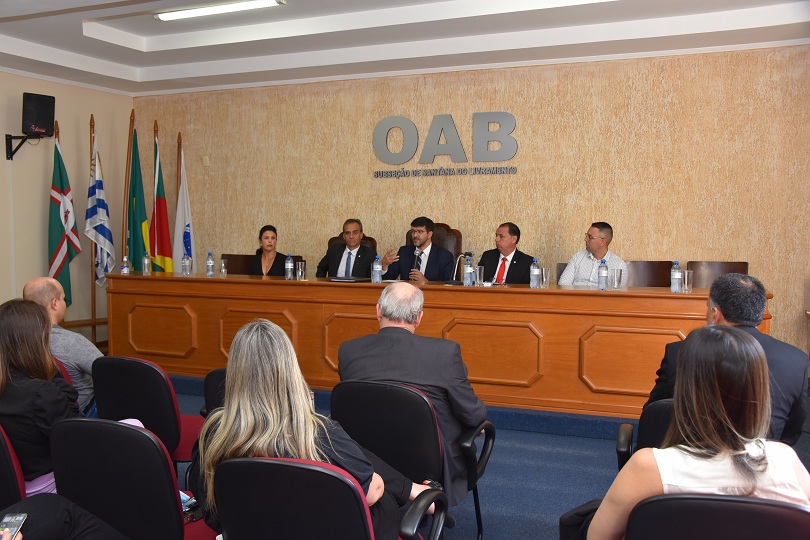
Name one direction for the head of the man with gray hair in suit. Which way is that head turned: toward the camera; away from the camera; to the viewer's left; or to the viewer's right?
away from the camera

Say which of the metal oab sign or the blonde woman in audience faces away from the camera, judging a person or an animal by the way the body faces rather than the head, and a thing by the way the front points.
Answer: the blonde woman in audience

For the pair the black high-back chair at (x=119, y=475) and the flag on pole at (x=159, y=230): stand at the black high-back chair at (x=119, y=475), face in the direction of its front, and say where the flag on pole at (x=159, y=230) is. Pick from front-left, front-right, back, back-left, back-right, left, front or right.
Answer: front-left

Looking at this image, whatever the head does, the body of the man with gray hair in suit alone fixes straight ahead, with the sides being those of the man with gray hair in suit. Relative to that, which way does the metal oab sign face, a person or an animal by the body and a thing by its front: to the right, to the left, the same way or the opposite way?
the opposite way

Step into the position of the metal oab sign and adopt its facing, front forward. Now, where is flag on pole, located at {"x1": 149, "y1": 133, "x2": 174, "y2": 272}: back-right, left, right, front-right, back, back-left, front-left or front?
right

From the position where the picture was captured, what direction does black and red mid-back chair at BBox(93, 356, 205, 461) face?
facing away from the viewer and to the right of the viewer

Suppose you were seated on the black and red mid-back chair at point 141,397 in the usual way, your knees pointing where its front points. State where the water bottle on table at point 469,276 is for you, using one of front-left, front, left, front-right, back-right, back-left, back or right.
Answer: front

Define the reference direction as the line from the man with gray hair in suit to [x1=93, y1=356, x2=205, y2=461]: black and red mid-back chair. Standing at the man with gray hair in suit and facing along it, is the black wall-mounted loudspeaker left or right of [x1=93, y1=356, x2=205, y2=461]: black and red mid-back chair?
right

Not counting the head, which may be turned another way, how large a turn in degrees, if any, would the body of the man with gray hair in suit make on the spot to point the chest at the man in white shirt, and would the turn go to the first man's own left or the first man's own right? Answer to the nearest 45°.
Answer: approximately 45° to the first man's own right

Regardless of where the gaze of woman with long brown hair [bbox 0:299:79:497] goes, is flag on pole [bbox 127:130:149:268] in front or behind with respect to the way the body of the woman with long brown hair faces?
in front

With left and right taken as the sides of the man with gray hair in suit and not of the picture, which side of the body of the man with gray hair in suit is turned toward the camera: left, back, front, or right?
back

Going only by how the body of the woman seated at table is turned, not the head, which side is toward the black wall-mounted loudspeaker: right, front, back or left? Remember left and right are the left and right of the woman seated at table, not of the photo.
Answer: right

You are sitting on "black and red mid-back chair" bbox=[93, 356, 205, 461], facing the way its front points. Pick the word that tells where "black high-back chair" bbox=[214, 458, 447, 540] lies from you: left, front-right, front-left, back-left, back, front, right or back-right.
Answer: back-right

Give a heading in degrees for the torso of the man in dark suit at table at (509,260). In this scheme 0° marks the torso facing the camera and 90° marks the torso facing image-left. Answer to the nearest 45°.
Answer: approximately 45°

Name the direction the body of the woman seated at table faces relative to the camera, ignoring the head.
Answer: toward the camera

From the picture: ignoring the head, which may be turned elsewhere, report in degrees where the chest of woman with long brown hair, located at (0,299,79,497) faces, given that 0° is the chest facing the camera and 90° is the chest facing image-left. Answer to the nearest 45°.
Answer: approximately 225°

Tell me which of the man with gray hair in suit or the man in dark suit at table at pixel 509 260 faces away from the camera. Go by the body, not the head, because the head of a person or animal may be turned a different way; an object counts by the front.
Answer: the man with gray hair in suit

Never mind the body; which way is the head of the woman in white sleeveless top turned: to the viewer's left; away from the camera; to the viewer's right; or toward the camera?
away from the camera

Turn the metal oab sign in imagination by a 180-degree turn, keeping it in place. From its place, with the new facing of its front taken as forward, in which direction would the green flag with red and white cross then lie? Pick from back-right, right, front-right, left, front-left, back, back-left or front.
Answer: left

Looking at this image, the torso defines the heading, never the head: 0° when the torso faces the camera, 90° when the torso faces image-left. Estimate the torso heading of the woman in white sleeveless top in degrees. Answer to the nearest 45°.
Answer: approximately 180°

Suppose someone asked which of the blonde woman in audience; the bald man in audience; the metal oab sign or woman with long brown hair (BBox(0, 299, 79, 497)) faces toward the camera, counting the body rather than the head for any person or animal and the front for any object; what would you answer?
the metal oab sign

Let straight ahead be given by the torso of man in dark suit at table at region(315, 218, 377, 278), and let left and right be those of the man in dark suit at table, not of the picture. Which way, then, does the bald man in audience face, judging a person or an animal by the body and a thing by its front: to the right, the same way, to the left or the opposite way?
the opposite way

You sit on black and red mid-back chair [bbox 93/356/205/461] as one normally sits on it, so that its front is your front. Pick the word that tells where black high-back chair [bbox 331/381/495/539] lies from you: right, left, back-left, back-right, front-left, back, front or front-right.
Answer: right
